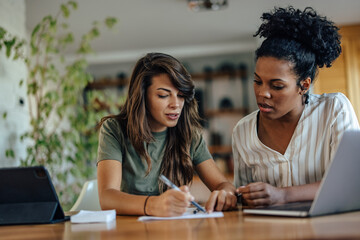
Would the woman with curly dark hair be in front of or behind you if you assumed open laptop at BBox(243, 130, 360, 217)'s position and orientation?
in front

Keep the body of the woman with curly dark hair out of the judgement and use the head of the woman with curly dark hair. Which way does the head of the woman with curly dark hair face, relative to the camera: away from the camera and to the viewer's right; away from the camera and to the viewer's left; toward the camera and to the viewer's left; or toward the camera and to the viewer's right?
toward the camera and to the viewer's left

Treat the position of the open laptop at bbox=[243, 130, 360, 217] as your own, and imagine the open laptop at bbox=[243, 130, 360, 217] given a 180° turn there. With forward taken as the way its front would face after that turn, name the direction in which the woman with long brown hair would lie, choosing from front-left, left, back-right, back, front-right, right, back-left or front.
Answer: back

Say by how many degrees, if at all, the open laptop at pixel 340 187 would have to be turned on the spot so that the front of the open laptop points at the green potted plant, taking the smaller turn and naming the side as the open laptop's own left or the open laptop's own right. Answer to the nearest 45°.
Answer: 0° — it already faces it

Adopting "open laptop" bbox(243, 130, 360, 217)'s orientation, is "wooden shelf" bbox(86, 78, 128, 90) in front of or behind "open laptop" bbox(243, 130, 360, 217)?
in front

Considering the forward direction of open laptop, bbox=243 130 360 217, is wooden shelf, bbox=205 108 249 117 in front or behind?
in front

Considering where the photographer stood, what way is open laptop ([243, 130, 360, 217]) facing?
facing away from the viewer and to the left of the viewer
